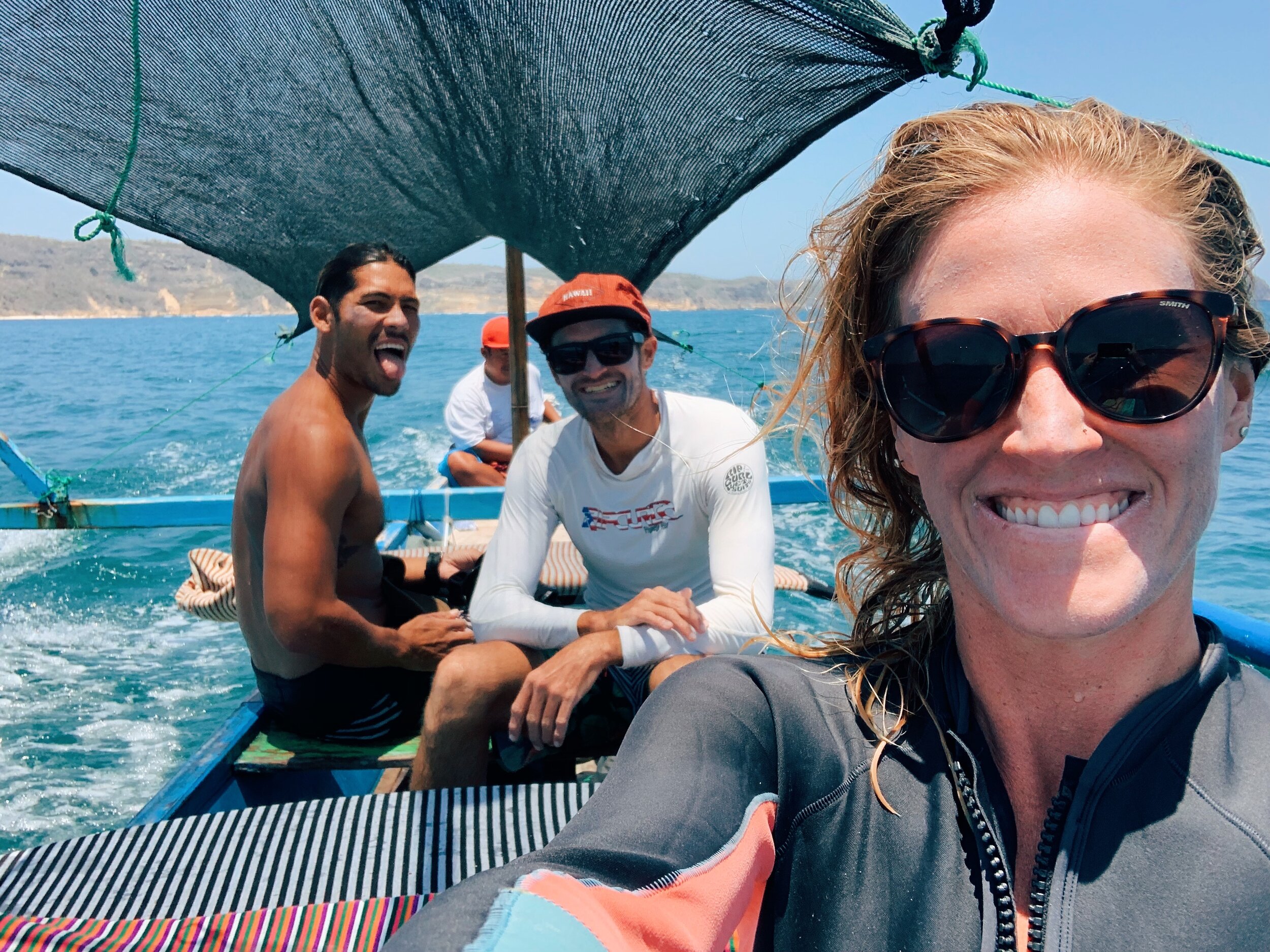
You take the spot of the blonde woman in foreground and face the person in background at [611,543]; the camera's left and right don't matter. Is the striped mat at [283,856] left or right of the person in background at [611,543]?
left

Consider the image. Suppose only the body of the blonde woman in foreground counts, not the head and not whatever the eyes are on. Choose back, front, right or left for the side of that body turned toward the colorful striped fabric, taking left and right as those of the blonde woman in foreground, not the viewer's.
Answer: right

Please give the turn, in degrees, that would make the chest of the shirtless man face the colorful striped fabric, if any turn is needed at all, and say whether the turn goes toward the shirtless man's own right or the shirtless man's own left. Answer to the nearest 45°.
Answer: approximately 90° to the shirtless man's own right

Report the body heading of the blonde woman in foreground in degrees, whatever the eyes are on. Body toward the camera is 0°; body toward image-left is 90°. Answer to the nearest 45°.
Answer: approximately 0°

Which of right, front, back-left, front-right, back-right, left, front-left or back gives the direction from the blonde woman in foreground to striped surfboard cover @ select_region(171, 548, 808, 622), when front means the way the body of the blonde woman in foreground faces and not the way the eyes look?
back-right

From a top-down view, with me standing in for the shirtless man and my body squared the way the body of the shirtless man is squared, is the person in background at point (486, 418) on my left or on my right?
on my left

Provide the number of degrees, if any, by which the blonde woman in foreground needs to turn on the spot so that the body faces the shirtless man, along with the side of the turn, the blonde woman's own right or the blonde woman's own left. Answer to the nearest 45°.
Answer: approximately 135° to the blonde woman's own right

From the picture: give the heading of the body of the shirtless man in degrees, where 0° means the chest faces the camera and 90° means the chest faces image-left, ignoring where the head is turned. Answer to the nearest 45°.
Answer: approximately 270°
